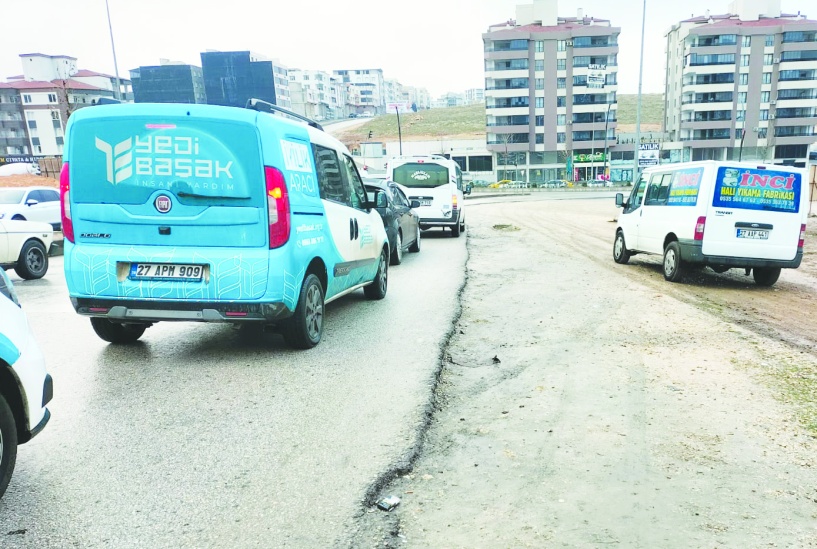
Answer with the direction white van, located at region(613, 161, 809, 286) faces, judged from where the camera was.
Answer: facing away from the viewer and to the left of the viewer

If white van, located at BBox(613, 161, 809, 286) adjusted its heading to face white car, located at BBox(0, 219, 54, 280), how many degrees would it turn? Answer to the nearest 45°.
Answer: approximately 45° to its left

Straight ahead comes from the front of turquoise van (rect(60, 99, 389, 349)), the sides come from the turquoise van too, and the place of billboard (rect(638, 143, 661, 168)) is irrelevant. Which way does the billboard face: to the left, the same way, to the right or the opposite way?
the opposite way

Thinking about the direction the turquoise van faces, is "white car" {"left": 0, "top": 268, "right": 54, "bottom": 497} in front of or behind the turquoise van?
behind

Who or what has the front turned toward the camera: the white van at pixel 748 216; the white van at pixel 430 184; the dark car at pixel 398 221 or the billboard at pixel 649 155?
the billboard

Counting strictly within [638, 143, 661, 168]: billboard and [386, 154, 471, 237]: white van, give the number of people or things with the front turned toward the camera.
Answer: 1

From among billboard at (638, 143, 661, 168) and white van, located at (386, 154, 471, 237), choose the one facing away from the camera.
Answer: the white van

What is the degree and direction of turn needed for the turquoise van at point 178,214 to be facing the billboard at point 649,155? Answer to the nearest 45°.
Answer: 0° — it already faces it

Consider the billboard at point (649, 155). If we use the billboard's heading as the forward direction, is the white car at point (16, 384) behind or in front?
in front

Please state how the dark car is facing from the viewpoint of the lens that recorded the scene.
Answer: facing away from the viewer and to the right of the viewer

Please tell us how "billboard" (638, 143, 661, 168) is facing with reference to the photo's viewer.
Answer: facing the viewer

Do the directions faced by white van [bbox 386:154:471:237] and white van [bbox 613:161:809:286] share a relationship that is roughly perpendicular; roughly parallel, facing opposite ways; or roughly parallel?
roughly parallel

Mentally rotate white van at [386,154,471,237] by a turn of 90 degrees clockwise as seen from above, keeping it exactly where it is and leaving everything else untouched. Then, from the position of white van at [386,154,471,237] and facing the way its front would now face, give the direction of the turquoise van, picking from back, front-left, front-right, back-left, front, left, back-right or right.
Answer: right

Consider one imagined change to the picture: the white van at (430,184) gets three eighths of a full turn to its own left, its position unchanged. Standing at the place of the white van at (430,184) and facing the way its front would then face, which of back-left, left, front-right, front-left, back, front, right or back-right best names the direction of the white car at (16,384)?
front-left

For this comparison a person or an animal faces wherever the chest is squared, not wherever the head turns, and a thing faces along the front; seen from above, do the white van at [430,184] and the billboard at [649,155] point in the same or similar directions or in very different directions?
very different directions

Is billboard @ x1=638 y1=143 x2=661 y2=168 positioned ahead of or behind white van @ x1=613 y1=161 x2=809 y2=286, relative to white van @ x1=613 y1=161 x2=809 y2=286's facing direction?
ahead

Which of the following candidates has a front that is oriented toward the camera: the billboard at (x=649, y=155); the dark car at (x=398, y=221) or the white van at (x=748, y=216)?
the billboard

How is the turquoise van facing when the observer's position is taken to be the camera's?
facing away from the viewer and to the right of the viewer

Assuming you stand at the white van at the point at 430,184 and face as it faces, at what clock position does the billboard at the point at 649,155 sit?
The billboard is roughly at 1 o'clock from the white van.

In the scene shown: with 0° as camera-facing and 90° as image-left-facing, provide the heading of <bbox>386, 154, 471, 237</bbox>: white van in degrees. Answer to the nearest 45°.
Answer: approximately 180°

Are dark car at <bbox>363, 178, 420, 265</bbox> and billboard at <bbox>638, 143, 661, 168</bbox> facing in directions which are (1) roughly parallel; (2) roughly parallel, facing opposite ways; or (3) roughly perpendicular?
roughly parallel, facing opposite ways
